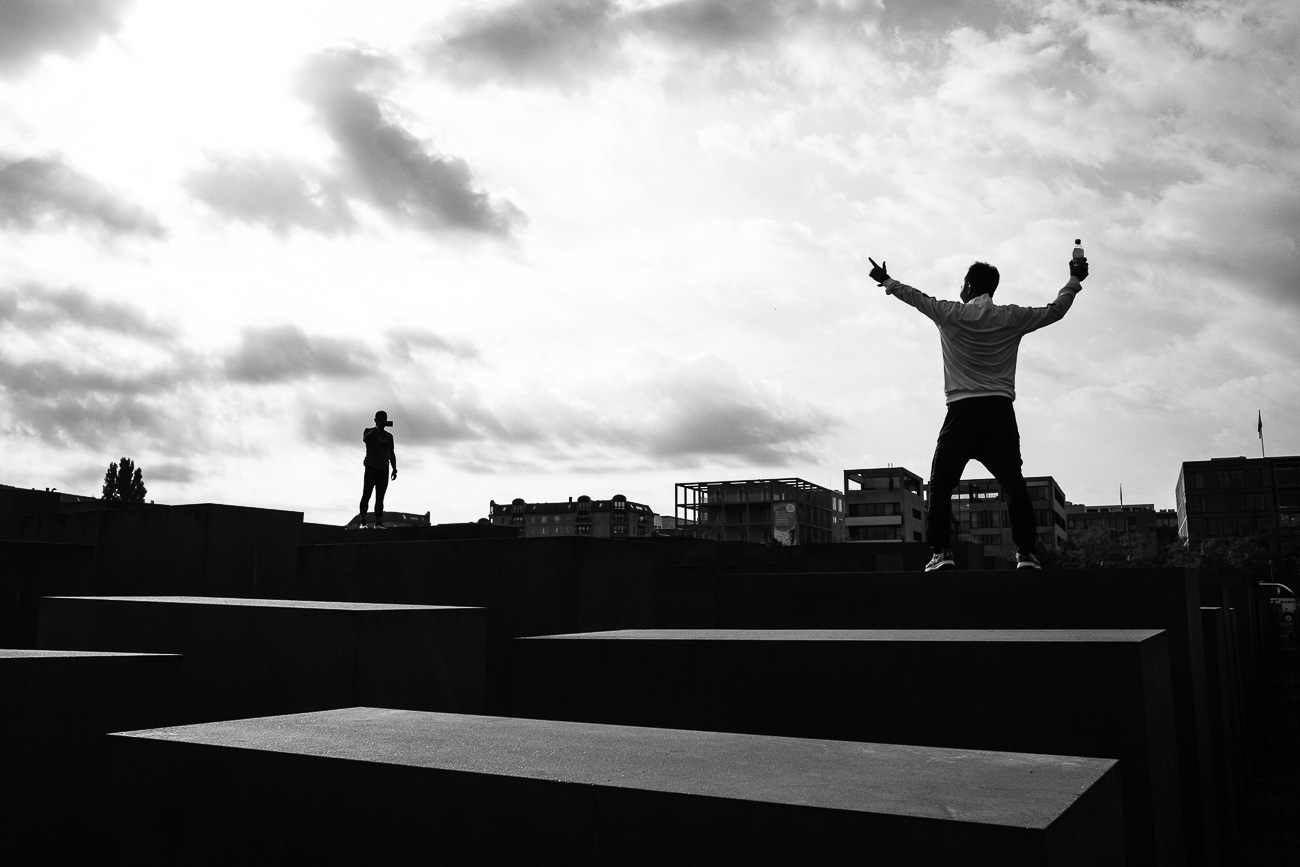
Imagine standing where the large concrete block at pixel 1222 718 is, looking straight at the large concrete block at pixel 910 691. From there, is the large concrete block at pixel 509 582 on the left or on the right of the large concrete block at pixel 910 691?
right

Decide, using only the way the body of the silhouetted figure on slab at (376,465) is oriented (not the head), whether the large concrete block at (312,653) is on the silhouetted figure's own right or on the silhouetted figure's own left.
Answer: on the silhouetted figure's own right

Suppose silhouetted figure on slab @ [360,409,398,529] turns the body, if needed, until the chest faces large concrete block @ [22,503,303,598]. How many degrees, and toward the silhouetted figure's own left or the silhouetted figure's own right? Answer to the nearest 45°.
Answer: approximately 90° to the silhouetted figure's own right

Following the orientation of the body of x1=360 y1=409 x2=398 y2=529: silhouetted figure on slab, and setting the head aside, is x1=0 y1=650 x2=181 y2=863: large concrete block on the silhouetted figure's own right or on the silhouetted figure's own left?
on the silhouetted figure's own right

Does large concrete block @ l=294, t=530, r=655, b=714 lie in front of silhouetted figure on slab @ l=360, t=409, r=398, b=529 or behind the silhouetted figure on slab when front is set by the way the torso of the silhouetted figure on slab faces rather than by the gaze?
in front

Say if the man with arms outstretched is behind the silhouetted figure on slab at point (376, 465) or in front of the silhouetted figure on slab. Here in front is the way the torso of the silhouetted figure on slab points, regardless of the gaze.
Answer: in front

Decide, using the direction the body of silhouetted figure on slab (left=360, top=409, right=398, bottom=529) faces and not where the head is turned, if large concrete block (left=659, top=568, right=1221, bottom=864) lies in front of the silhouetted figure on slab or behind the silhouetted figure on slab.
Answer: in front

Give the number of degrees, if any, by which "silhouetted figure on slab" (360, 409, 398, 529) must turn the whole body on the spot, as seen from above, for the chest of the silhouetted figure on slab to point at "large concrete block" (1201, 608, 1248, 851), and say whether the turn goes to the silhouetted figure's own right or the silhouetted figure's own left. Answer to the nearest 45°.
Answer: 0° — they already face it

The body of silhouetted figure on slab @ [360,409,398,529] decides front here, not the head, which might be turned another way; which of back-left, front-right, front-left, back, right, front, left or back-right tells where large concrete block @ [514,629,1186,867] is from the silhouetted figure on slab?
front-right

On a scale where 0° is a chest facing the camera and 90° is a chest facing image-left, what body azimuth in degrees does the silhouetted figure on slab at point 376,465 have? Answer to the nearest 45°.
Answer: approximately 315°

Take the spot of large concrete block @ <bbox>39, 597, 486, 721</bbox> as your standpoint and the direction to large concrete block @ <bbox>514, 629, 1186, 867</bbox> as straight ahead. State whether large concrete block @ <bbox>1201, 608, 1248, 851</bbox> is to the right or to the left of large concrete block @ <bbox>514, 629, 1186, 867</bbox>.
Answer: left
